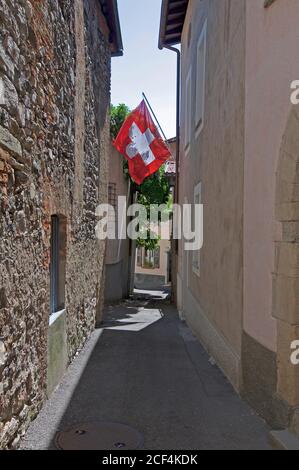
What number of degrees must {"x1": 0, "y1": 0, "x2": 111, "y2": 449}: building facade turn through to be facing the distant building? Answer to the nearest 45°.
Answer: approximately 90° to its left

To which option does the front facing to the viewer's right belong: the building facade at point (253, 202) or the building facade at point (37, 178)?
the building facade at point (37, 178)

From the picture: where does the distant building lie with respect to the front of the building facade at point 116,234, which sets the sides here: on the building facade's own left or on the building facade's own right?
on the building facade's own left

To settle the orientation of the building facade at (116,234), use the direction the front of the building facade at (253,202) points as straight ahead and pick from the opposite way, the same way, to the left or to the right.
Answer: the opposite way

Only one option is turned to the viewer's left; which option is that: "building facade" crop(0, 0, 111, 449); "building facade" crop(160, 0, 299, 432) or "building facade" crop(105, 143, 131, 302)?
"building facade" crop(160, 0, 299, 432)

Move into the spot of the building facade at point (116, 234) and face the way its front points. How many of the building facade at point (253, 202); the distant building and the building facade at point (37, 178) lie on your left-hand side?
1

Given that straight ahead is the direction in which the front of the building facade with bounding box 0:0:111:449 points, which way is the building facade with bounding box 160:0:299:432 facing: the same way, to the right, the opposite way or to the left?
the opposite way

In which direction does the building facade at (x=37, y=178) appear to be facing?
to the viewer's right

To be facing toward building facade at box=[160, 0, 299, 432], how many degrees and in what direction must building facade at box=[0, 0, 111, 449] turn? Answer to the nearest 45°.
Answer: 0° — it already faces it

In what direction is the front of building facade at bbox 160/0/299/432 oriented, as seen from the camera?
facing to the left of the viewer

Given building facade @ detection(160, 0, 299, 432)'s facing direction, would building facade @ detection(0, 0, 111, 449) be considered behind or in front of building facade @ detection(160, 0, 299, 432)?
in front

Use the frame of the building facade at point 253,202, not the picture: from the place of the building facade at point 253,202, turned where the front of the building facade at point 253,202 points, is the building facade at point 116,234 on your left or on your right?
on your right

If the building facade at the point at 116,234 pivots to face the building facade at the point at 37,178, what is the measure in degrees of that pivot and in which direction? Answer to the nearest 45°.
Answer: approximately 90° to its right

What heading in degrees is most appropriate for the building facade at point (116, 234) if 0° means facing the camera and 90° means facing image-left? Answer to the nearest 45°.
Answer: approximately 270°
